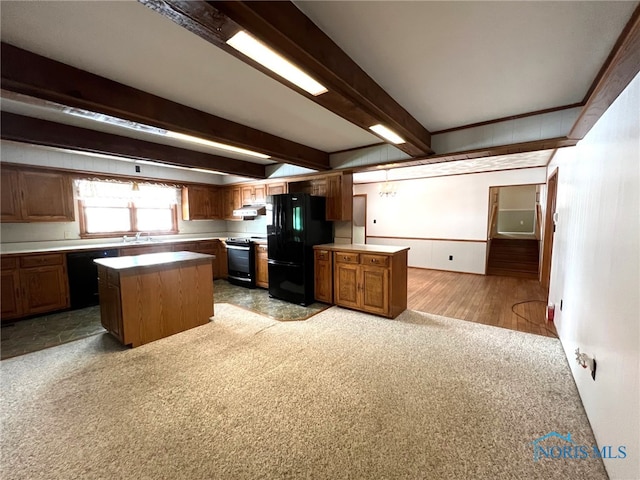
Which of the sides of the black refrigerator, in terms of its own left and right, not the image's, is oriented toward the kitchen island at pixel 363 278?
left

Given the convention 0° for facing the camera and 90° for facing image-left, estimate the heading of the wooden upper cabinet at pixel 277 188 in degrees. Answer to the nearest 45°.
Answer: approximately 45°

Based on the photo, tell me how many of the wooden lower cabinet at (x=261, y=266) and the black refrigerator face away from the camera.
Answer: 0

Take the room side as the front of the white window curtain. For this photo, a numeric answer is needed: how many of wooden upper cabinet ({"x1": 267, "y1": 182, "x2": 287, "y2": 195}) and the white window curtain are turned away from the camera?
0

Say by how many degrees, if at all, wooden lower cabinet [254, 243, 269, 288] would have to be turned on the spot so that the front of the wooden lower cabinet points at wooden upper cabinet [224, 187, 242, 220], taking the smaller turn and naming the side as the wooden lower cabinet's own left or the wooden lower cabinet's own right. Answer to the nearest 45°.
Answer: approximately 90° to the wooden lower cabinet's own right

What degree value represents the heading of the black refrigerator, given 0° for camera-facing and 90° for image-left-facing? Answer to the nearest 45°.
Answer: approximately 45°

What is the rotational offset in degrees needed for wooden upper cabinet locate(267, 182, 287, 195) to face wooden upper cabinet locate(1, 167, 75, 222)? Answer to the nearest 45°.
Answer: approximately 45° to its right

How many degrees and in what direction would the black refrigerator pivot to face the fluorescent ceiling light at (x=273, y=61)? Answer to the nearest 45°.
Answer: approximately 45° to its left
